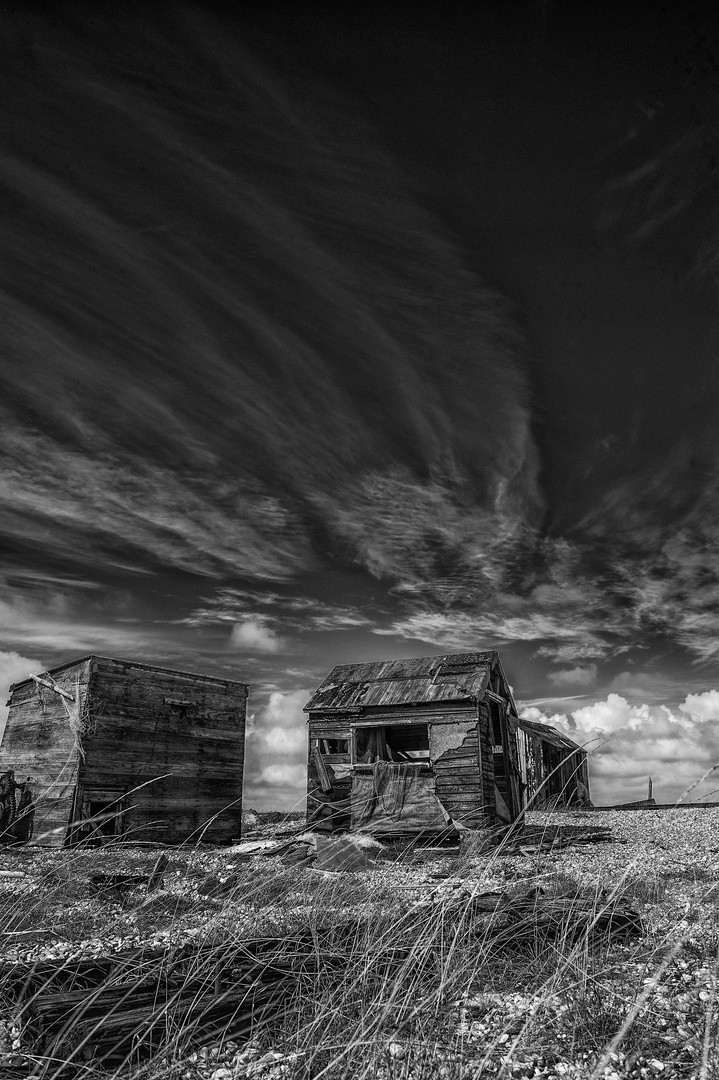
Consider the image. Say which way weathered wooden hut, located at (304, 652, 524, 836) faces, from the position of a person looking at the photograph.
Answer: facing the viewer

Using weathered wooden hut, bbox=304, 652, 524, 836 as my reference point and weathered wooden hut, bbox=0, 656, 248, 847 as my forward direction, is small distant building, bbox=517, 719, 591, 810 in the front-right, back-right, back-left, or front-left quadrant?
back-right

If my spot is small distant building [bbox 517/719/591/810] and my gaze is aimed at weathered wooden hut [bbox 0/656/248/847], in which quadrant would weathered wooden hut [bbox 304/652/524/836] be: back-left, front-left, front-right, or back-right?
front-left

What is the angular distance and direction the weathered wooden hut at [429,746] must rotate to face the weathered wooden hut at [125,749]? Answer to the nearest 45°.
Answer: approximately 90° to its right

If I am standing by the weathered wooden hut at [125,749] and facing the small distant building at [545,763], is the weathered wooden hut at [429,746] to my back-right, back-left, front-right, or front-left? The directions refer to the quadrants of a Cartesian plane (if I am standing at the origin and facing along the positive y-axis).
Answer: front-right

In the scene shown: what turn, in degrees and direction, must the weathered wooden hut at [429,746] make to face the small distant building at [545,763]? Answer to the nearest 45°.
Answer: approximately 180°

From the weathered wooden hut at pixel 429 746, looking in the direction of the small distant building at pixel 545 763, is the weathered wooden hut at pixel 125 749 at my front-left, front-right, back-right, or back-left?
back-left

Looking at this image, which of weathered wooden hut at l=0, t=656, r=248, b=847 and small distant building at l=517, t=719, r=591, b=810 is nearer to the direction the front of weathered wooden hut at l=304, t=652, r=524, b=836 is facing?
the weathered wooden hut
